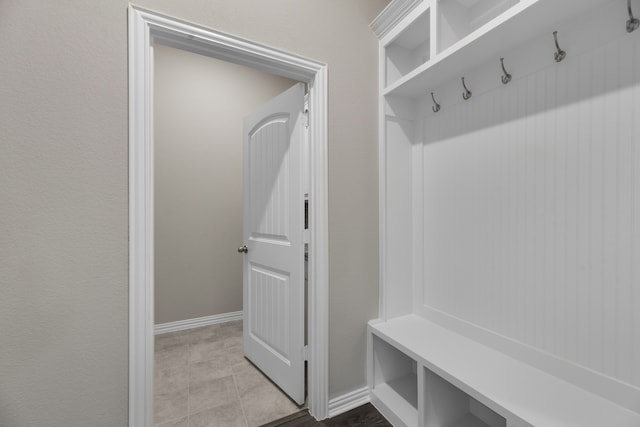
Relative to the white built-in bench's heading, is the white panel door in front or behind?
in front

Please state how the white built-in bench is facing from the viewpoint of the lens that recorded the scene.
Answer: facing the viewer and to the left of the viewer
